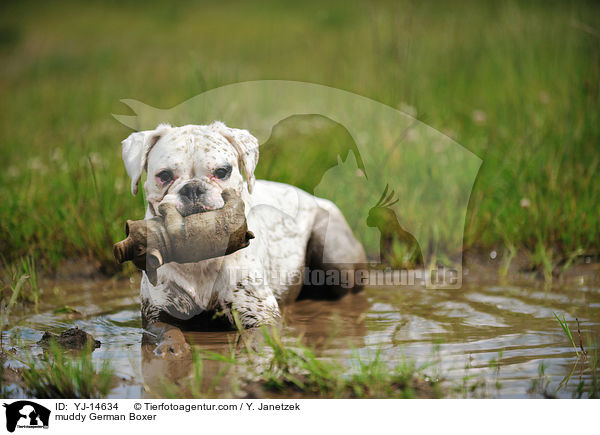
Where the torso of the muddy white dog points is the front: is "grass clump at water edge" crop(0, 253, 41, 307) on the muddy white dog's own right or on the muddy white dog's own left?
on the muddy white dog's own right

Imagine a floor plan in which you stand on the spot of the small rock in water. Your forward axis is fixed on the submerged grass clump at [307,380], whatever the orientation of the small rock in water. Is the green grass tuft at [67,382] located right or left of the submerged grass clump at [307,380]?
right

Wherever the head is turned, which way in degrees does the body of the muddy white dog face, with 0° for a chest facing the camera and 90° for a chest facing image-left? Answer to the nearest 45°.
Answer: approximately 45°

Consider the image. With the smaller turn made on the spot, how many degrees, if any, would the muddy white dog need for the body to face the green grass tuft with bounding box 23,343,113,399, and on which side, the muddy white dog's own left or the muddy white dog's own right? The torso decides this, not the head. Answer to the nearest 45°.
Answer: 0° — it already faces it

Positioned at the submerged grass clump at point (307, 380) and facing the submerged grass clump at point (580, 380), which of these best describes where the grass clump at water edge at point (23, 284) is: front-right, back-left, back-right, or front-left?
back-left

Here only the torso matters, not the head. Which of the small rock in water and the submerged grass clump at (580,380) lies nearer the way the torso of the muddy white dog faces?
the small rock in water

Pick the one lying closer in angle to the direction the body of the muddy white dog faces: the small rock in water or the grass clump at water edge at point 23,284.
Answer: the small rock in water

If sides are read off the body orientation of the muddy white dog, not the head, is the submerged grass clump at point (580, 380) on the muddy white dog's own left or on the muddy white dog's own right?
on the muddy white dog's own left
